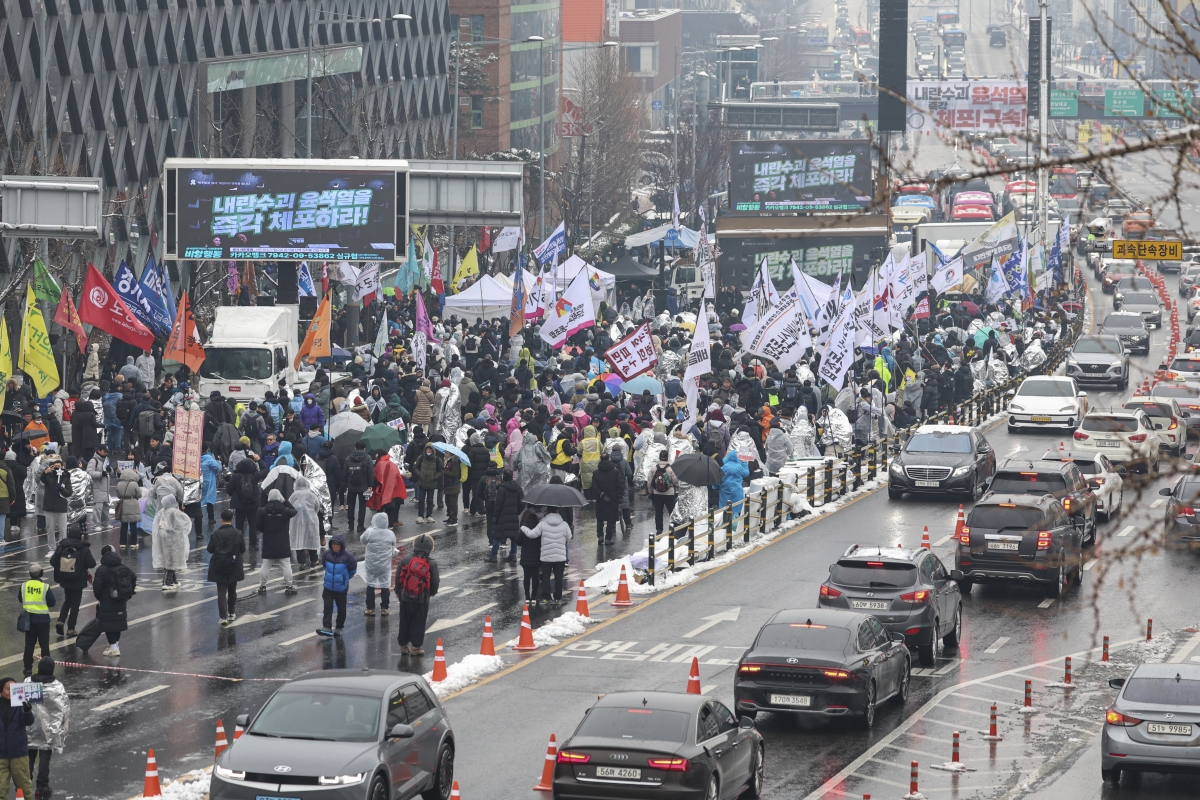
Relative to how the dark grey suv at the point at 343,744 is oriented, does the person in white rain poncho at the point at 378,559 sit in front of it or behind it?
behind

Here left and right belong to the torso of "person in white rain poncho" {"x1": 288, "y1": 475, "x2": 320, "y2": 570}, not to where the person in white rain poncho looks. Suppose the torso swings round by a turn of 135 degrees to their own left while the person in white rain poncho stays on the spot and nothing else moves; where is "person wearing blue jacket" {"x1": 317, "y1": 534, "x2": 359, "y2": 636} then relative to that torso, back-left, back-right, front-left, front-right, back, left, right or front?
front-left

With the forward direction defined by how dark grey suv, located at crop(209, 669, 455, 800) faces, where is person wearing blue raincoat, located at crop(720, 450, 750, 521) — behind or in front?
behind

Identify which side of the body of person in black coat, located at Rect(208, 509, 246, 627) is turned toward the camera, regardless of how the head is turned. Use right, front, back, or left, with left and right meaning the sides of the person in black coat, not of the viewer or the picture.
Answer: back

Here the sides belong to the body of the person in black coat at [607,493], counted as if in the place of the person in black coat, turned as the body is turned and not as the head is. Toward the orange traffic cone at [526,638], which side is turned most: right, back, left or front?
back

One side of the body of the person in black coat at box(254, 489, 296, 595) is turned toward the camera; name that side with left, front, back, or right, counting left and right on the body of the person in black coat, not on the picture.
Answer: back

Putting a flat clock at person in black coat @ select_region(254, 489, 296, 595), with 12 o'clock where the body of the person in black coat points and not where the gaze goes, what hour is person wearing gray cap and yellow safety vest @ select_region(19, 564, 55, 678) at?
The person wearing gray cap and yellow safety vest is roughly at 7 o'clock from the person in black coat.

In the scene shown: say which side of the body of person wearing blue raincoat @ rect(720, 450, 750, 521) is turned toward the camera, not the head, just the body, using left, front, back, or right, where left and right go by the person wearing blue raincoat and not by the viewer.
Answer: back

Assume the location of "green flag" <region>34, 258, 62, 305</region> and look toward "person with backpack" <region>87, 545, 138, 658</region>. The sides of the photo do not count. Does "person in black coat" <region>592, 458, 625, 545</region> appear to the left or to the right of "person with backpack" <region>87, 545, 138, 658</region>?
left

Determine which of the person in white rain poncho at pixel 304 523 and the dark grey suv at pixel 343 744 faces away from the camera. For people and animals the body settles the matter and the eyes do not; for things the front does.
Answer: the person in white rain poncho
